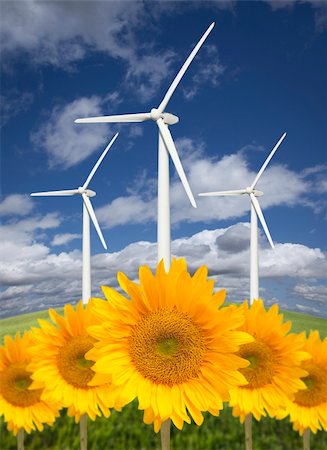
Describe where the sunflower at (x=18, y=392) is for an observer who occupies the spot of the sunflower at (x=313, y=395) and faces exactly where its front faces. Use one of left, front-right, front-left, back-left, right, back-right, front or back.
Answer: right

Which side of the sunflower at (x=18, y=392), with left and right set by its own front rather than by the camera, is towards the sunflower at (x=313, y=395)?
left

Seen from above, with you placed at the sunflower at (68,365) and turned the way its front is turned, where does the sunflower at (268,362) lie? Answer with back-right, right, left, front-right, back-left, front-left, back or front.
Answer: left

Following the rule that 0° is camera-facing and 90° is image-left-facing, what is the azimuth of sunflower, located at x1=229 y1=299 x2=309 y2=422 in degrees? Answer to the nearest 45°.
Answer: approximately 0°

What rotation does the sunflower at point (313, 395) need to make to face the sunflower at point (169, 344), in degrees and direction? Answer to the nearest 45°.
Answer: approximately 45° to its right

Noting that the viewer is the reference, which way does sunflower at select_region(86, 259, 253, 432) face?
facing the viewer

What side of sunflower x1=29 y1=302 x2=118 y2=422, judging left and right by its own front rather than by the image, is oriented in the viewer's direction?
front

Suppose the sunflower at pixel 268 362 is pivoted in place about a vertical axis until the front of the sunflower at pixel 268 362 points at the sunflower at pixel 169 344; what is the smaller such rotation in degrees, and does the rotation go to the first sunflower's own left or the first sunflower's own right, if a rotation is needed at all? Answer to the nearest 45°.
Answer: approximately 45° to the first sunflower's own right

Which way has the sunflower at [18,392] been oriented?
toward the camera

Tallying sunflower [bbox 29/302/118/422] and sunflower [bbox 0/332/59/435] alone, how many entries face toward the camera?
2
